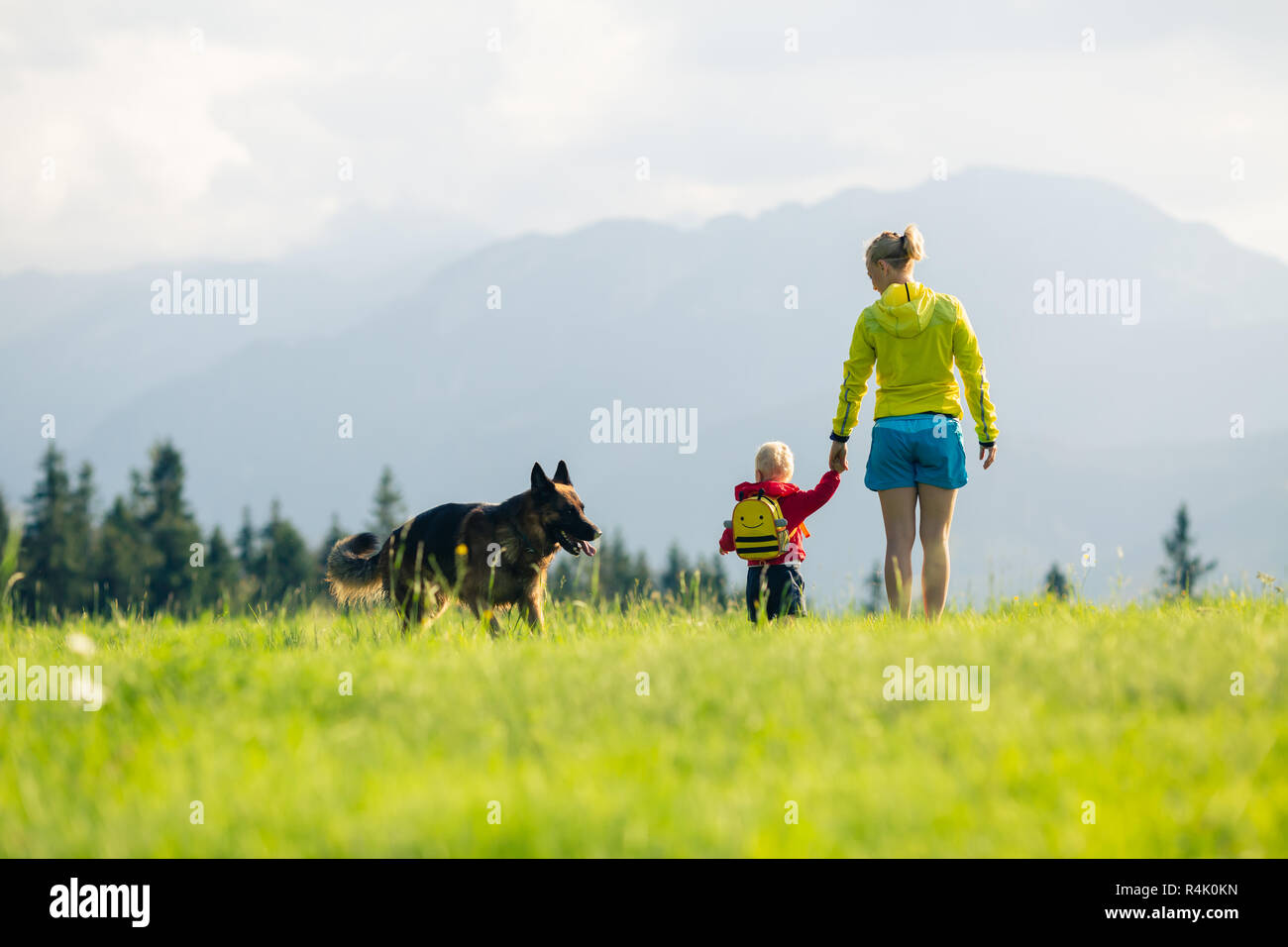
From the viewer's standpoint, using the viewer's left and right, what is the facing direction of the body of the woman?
facing away from the viewer

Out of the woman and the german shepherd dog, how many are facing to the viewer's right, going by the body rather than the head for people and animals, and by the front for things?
1

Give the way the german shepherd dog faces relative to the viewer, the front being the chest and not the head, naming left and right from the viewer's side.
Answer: facing to the right of the viewer

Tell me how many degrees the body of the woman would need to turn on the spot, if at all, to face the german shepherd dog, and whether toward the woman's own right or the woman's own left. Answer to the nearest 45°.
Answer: approximately 90° to the woman's own left

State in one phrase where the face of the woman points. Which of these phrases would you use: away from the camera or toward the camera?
away from the camera

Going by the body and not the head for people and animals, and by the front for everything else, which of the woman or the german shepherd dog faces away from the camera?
the woman
